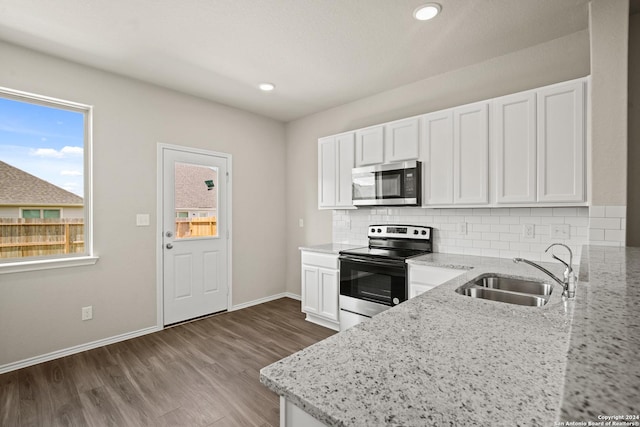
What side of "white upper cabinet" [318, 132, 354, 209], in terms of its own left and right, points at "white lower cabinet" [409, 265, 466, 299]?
left

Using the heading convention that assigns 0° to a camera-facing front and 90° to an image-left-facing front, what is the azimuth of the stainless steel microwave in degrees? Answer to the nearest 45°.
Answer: approximately 45°

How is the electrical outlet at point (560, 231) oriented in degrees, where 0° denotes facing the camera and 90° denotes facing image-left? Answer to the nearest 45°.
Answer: approximately 0°

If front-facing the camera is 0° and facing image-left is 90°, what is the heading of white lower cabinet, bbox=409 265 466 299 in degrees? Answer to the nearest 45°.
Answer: approximately 45°

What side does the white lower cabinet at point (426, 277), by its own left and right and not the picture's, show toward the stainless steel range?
right

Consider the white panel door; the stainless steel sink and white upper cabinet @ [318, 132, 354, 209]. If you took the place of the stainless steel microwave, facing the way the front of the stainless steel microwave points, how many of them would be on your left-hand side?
1

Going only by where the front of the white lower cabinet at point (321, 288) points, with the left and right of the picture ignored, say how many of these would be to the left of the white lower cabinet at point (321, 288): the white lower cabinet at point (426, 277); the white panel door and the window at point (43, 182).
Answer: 1

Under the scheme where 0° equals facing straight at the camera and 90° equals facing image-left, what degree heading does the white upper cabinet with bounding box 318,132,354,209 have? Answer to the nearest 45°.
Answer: approximately 45°

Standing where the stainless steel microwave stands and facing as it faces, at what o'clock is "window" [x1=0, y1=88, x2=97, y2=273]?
The window is roughly at 1 o'clock from the stainless steel microwave.

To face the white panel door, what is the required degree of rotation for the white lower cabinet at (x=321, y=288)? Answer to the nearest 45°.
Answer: approximately 45° to its right
